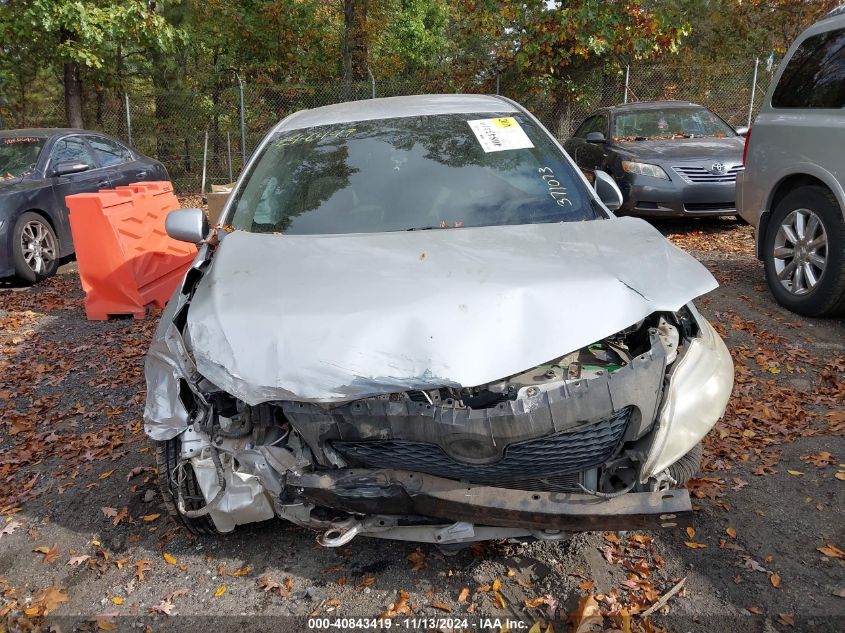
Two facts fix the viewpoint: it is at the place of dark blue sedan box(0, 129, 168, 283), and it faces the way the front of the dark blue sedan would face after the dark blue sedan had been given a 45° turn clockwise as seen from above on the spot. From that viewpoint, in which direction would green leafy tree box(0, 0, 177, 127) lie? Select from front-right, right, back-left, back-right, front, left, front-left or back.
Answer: right

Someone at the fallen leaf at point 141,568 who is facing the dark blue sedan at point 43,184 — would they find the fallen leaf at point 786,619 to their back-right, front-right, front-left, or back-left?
back-right

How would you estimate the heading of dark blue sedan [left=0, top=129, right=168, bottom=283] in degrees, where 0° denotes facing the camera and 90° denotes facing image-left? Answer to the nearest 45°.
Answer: approximately 45°

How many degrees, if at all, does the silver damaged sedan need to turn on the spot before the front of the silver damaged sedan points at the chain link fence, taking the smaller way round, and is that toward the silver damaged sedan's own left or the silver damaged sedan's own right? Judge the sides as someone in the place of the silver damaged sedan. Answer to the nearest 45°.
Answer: approximately 180°

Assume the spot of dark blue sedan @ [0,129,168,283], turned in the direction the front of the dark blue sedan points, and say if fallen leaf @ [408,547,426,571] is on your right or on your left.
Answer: on your left

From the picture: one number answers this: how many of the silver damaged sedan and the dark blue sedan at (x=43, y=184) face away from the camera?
0

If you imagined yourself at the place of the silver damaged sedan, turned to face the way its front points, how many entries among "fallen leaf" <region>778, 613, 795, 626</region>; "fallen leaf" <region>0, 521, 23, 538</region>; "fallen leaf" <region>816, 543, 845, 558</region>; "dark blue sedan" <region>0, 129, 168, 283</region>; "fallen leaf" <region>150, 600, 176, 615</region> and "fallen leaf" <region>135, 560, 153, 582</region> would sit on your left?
2

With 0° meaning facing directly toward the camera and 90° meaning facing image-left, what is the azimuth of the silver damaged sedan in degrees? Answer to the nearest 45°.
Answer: approximately 0°

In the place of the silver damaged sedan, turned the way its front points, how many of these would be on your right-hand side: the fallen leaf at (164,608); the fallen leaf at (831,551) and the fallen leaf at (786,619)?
1

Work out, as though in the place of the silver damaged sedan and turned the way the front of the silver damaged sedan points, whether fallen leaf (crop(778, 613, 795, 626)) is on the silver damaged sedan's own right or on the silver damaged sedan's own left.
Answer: on the silver damaged sedan's own left

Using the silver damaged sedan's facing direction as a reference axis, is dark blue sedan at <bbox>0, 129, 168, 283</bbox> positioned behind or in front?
behind
